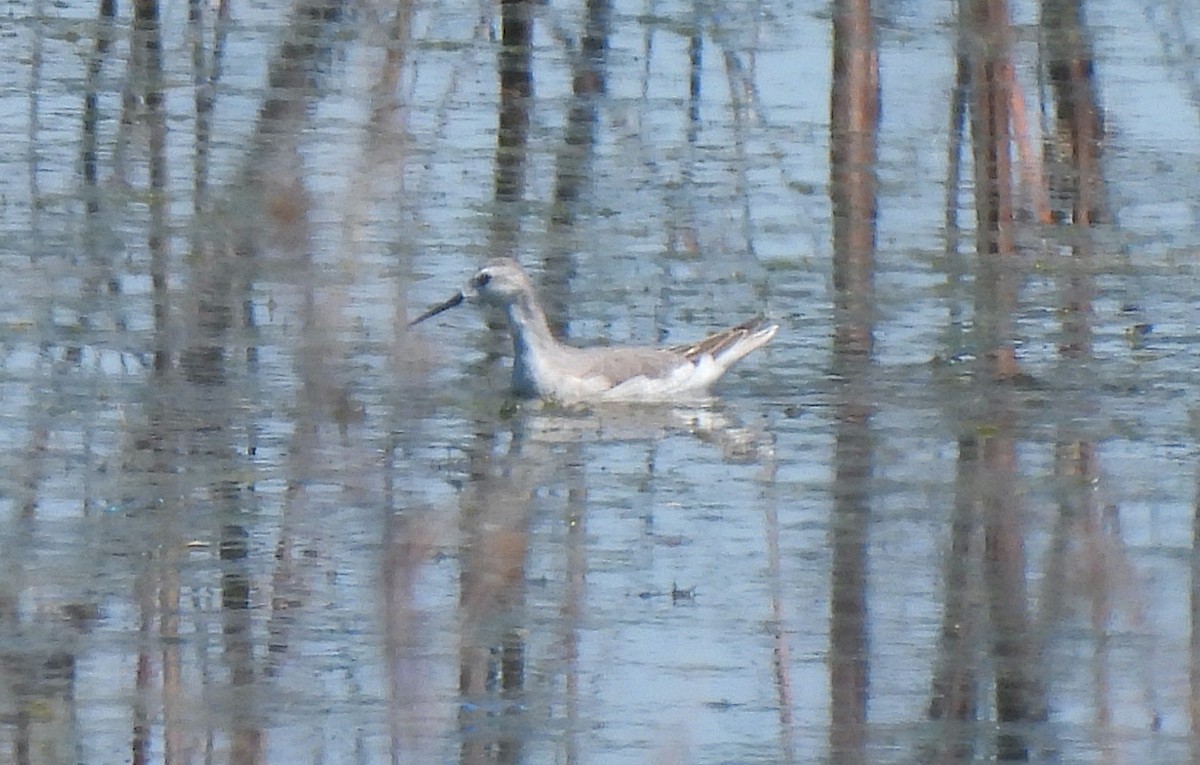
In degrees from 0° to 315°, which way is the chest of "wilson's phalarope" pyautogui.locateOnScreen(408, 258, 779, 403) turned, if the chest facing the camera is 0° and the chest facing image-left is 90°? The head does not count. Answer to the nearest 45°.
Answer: approximately 90°
